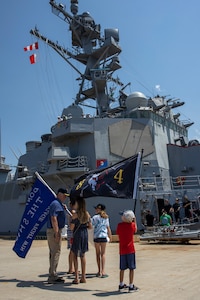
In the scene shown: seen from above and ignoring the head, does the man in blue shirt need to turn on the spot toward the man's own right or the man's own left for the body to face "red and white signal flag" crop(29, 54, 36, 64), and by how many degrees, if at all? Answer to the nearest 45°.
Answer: approximately 90° to the man's own left

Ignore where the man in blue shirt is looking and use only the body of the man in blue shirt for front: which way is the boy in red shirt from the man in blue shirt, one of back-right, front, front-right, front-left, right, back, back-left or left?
front-right

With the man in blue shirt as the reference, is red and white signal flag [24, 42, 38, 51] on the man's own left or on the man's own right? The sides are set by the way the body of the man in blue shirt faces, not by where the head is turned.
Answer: on the man's own left

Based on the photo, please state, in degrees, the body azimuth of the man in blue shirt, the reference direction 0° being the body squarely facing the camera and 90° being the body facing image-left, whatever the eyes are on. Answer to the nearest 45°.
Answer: approximately 270°

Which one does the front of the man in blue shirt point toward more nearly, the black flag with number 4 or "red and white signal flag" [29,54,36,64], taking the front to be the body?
the black flag with number 4
